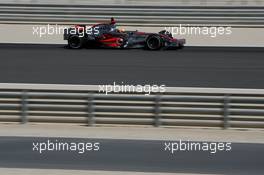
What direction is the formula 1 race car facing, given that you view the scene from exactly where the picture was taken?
facing to the right of the viewer

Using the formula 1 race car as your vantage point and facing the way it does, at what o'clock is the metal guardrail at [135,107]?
The metal guardrail is roughly at 3 o'clock from the formula 1 race car.

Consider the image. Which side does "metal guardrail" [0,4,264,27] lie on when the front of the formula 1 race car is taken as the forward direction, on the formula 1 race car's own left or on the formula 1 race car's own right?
on the formula 1 race car's own left
